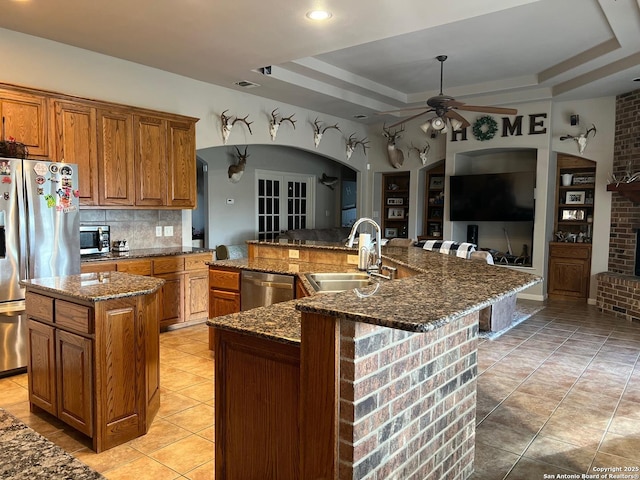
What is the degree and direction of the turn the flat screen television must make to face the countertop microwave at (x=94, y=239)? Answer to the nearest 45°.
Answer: approximately 45° to its right

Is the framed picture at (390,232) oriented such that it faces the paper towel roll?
yes

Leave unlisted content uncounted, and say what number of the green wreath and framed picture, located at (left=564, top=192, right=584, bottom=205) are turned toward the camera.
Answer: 2

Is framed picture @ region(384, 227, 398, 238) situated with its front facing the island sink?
yes

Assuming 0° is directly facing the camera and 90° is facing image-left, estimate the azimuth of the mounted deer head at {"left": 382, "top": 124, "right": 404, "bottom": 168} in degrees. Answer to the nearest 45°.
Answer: approximately 0°

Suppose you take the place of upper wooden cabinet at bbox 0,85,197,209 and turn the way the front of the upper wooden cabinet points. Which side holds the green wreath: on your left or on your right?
on your left

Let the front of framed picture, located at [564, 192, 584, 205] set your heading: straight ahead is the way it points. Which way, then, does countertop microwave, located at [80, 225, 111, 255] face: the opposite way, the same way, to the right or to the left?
to the left

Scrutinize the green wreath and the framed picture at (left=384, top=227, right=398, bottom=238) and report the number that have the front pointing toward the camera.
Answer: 2

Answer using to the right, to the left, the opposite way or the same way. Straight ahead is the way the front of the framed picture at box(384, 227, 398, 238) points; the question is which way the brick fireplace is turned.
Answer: to the right

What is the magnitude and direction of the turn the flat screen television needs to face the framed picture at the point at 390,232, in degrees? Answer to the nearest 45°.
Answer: approximately 135° to its right
